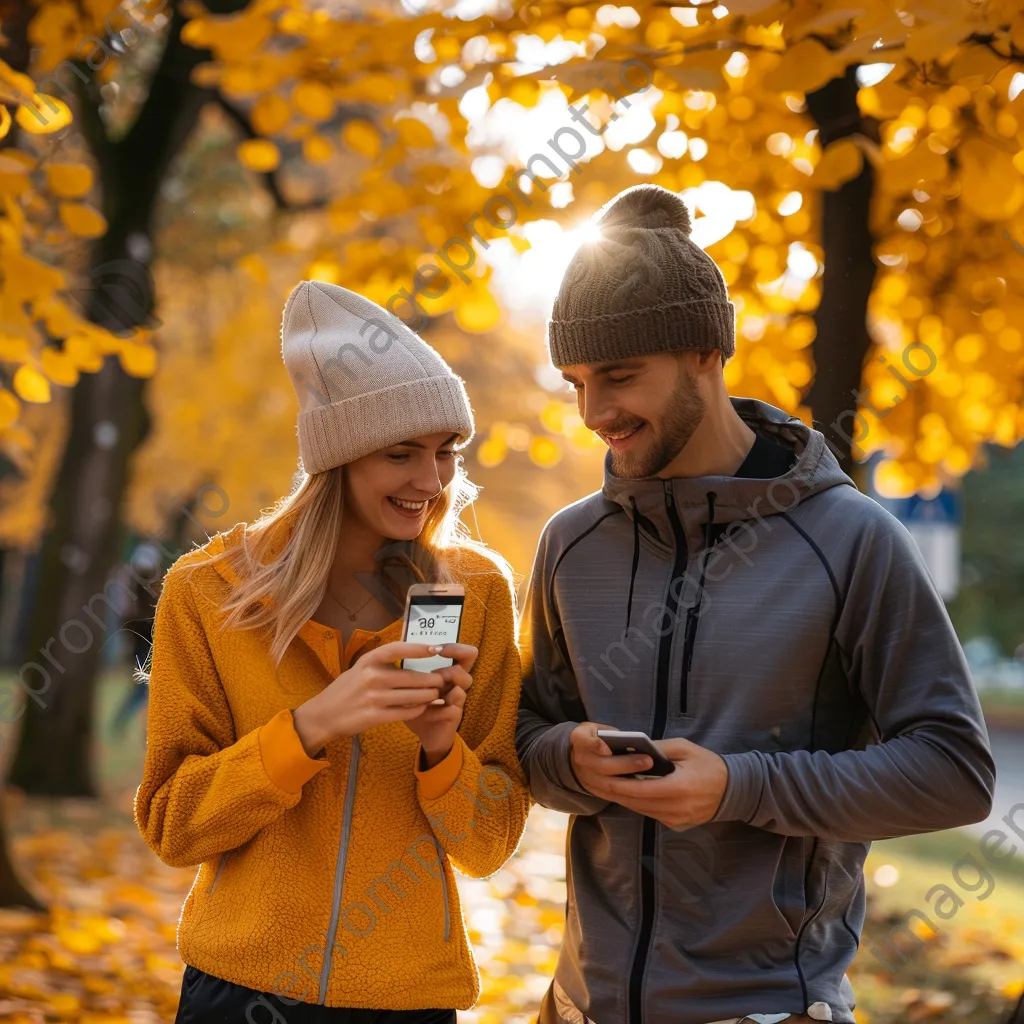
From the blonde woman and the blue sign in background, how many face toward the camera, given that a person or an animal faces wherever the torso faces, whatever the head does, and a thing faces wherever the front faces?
2

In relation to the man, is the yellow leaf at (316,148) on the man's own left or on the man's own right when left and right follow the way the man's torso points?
on the man's own right

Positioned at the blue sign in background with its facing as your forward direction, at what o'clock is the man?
The man is roughly at 12 o'clock from the blue sign in background.

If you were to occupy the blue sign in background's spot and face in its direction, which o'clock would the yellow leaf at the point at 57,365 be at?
The yellow leaf is roughly at 1 o'clock from the blue sign in background.

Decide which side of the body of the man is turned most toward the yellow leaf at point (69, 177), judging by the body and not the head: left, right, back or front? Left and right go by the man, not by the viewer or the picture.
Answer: right

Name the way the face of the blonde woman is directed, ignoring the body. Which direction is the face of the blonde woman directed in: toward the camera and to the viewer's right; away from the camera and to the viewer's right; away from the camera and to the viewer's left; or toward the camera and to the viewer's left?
toward the camera and to the viewer's right

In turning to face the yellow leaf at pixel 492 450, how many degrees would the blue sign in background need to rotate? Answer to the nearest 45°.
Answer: approximately 45° to its right

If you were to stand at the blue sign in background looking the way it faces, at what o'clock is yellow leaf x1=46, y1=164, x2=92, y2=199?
The yellow leaf is roughly at 1 o'clock from the blue sign in background.

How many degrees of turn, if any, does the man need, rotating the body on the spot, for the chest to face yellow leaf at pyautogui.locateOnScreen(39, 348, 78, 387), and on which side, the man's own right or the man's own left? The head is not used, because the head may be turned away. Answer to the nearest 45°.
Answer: approximately 90° to the man's own right

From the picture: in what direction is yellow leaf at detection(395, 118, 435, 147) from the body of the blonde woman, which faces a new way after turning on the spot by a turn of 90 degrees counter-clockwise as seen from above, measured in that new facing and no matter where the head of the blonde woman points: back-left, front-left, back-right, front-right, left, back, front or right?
left

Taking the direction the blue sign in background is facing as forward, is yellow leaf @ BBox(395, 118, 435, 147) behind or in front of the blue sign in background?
in front
